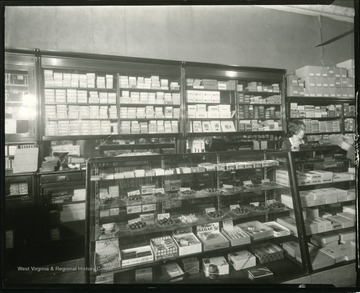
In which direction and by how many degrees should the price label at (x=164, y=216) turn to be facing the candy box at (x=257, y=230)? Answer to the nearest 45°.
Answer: approximately 90° to its left

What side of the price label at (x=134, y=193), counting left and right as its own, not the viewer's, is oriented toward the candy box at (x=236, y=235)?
left

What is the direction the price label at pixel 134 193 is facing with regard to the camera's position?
facing the viewer

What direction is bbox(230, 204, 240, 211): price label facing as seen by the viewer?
toward the camera

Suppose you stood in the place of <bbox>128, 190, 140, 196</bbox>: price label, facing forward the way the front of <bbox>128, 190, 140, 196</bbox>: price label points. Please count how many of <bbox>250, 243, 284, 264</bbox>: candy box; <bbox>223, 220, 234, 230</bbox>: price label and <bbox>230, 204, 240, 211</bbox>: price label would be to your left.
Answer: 3
